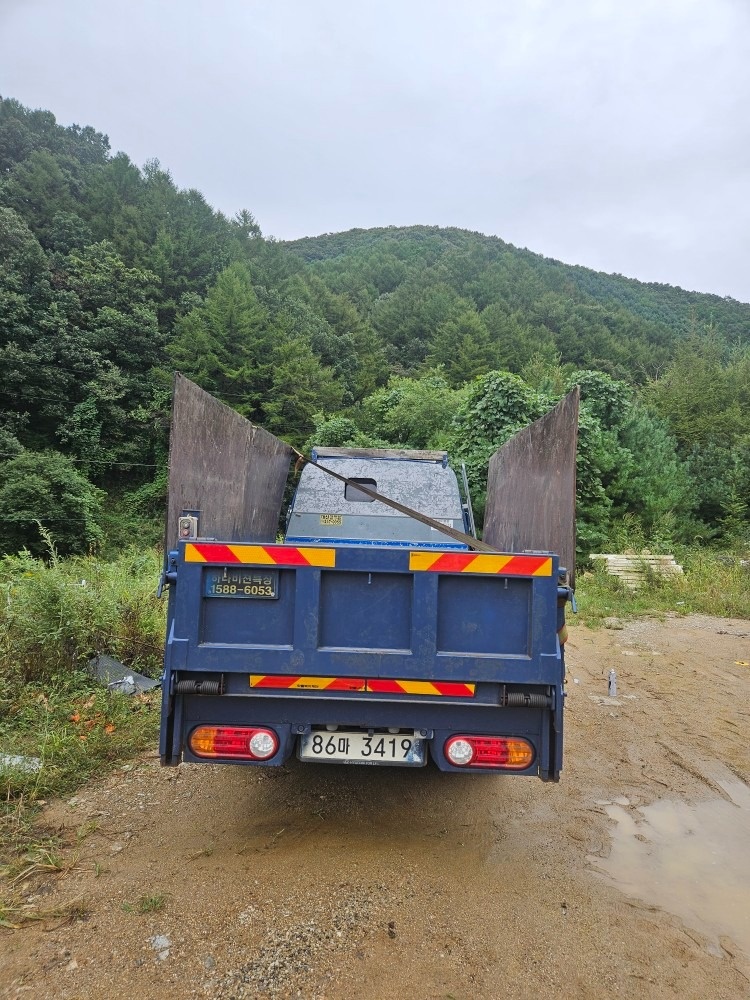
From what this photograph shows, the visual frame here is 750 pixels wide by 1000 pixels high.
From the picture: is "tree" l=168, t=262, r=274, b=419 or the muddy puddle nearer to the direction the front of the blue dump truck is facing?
the tree

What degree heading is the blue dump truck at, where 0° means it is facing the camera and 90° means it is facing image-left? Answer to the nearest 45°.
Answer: approximately 180°

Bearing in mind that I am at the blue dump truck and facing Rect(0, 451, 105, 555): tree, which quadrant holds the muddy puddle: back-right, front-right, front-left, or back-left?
back-right

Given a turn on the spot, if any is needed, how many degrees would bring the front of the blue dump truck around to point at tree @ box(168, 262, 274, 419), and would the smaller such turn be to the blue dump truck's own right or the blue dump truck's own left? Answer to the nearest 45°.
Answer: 0° — it already faces it

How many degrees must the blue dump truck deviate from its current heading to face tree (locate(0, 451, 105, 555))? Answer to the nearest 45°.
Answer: approximately 45° to its left

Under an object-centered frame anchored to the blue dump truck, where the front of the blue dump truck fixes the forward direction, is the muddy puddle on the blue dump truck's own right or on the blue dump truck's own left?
on the blue dump truck's own right

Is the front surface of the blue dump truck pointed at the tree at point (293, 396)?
yes
